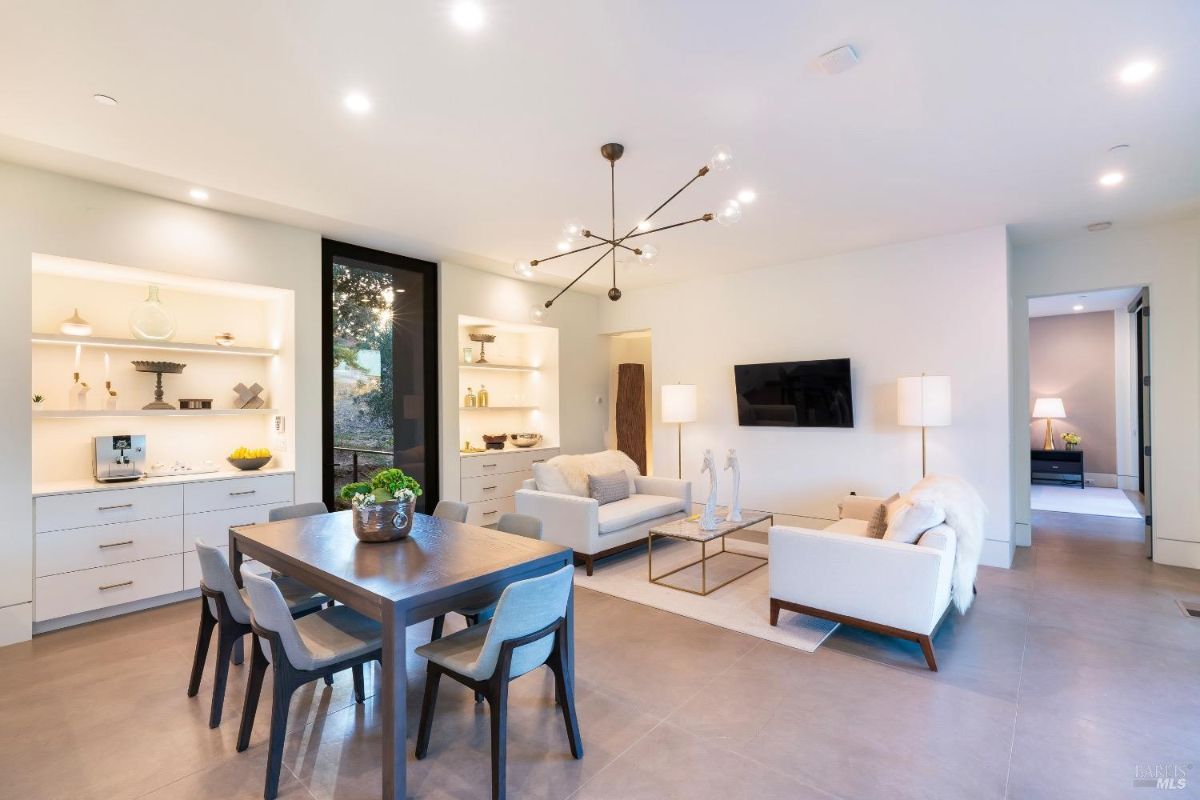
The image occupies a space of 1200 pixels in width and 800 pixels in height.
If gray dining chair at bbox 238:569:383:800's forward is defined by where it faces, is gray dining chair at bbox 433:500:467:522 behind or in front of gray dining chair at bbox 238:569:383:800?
in front

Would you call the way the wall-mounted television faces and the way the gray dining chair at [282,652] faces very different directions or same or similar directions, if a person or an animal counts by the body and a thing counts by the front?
very different directions

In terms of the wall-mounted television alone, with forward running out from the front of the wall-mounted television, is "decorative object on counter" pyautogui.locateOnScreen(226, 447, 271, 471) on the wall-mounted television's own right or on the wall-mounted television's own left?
on the wall-mounted television's own right

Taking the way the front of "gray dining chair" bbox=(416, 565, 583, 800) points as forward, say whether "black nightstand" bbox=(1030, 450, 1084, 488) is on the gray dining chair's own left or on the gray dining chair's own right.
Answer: on the gray dining chair's own right

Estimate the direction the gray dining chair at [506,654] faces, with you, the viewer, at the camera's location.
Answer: facing away from the viewer and to the left of the viewer

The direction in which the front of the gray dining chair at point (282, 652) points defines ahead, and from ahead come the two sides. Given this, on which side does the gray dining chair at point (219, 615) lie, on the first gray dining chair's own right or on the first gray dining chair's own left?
on the first gray dining chair's own left

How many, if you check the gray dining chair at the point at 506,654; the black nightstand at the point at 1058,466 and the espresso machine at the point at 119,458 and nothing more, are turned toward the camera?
2

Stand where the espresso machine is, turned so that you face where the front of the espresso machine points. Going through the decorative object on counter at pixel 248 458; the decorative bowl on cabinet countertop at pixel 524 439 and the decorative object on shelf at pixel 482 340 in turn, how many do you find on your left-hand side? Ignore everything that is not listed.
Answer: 3

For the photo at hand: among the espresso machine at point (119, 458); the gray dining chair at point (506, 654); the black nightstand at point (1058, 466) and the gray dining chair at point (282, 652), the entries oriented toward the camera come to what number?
2

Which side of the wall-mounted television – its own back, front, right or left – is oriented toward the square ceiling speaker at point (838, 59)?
front

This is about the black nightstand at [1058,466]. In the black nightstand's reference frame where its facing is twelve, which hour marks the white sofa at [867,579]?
The white sofa is roughly at 12 o'clock from the black nightstand.

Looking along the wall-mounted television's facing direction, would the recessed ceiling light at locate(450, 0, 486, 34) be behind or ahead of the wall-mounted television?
ahead

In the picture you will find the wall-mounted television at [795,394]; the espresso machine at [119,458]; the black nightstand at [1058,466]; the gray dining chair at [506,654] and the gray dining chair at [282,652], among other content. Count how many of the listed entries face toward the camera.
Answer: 3

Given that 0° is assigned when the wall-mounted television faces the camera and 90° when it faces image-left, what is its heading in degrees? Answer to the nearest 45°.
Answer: approximately 0°
